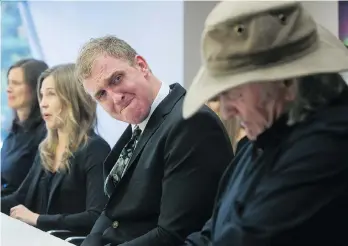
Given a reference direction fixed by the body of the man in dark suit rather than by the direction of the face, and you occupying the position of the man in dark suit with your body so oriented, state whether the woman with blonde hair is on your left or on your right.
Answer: on your right

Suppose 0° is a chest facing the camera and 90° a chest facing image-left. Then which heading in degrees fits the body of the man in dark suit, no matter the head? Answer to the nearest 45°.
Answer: approximately 45°

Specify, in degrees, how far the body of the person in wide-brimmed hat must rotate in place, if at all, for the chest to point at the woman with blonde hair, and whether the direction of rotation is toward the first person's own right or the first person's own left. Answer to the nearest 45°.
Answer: approximately 45° to the first person's own right

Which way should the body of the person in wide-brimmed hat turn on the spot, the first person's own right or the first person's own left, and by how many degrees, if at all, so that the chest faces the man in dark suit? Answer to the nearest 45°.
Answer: approximately 45° to the first person's own right

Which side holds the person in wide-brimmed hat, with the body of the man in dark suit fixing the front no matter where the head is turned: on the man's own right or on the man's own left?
on the man's own left

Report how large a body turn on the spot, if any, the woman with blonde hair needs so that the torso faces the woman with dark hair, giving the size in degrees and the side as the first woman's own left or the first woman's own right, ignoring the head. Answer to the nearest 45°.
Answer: approximately 135° to the first woman's own right
